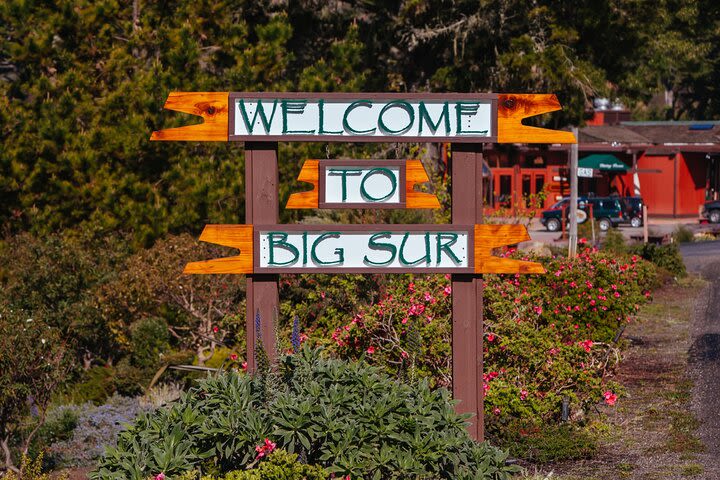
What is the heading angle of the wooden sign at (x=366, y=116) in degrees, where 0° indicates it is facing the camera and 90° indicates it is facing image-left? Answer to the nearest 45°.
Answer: approximately 0°

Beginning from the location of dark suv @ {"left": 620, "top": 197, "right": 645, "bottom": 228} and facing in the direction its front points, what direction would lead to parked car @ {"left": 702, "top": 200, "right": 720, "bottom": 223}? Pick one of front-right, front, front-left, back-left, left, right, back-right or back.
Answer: back-right

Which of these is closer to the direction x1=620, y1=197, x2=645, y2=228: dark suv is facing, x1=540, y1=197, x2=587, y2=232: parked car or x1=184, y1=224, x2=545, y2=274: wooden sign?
the parked car

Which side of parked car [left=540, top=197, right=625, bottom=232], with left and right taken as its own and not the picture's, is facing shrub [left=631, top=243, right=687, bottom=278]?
left

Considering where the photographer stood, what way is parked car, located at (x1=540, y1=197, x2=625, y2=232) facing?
facing to the left of the viewer

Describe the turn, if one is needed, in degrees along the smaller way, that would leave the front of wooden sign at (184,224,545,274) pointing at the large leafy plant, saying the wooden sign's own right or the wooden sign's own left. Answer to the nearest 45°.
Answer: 0° — it already faces it

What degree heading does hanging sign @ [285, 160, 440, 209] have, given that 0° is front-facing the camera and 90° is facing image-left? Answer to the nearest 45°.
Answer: approximately 0°
